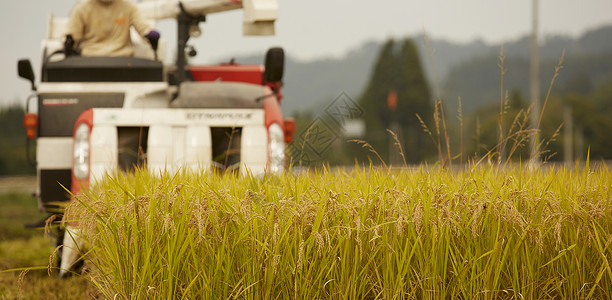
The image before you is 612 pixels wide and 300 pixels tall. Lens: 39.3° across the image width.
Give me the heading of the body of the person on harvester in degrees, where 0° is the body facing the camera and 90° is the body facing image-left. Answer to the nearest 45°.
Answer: approximately 0°
